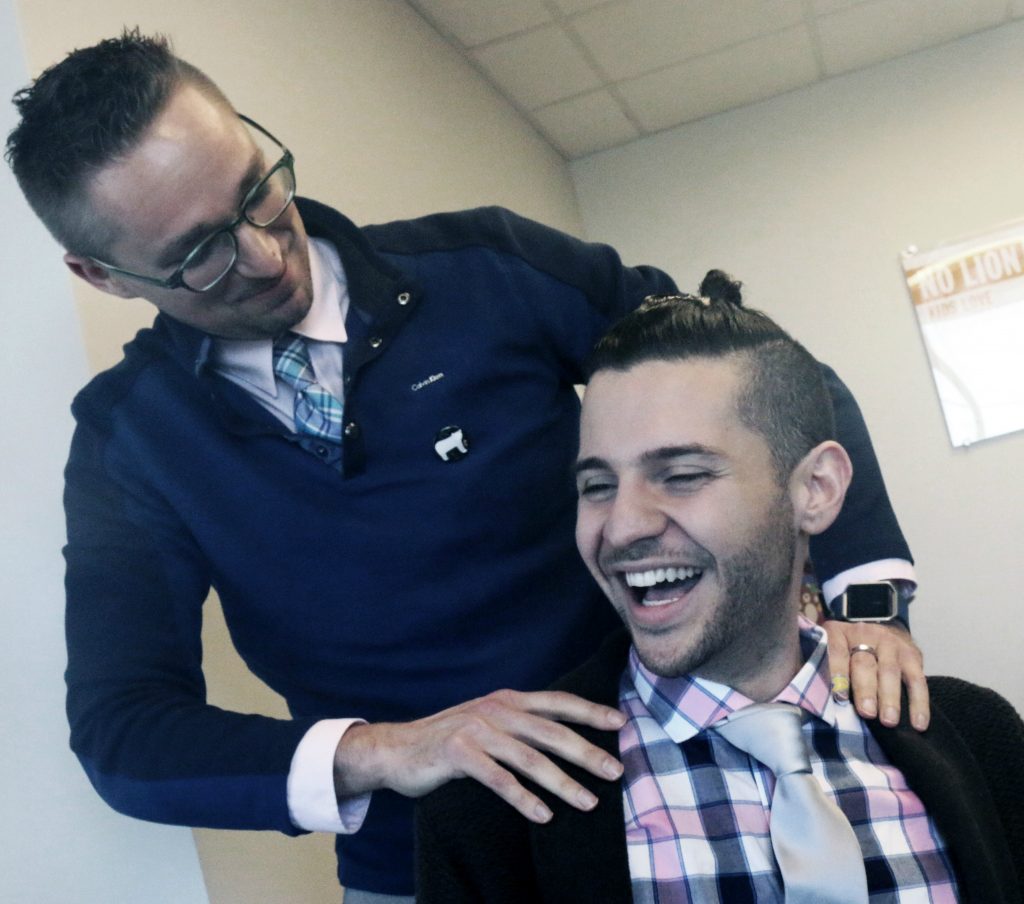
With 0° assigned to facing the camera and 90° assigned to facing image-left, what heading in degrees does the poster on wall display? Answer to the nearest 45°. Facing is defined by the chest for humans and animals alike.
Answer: approximately 0°

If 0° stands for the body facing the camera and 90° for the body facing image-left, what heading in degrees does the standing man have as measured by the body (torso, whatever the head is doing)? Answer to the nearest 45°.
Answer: approximately 0°

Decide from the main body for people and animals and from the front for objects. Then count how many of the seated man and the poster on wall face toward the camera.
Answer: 2

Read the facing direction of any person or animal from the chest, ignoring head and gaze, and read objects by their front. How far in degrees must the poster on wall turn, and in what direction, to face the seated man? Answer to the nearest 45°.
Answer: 0° — it already faces them

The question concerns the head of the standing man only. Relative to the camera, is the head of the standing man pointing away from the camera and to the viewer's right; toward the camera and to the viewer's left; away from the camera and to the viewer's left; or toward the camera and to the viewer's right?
toward the camera and to the viewer's right
